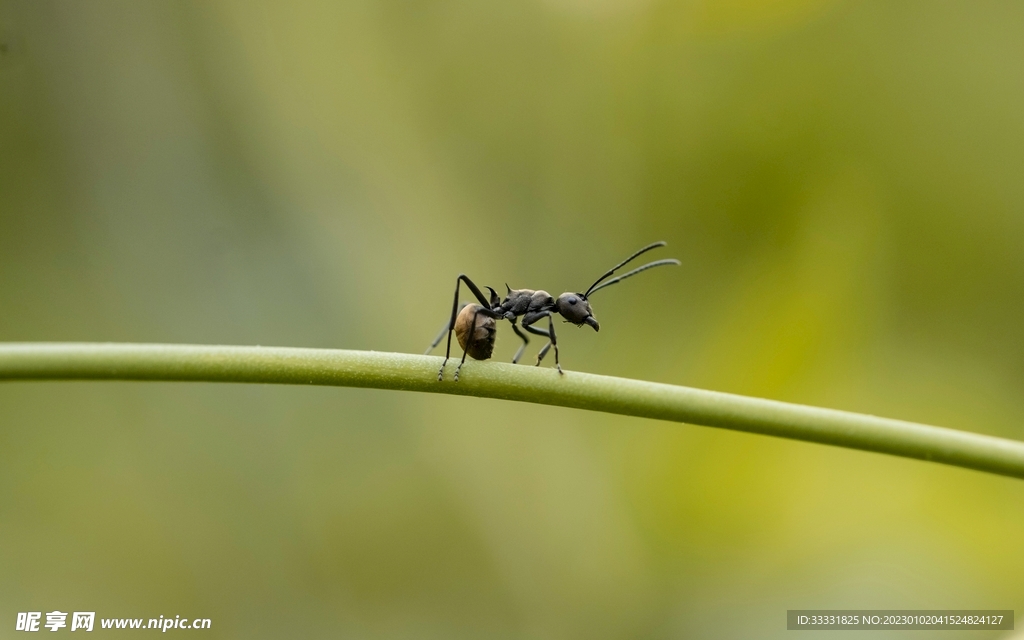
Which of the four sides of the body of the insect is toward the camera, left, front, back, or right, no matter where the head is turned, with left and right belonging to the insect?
right
